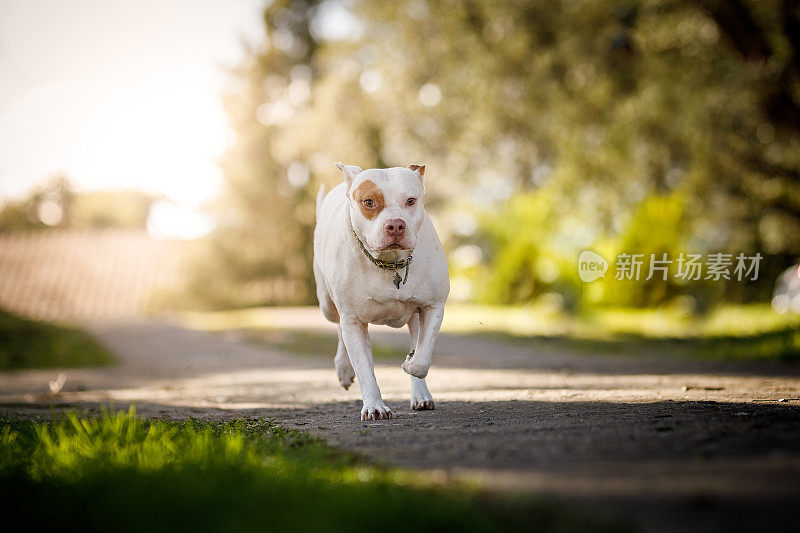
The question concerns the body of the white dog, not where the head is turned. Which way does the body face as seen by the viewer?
toward the camera
